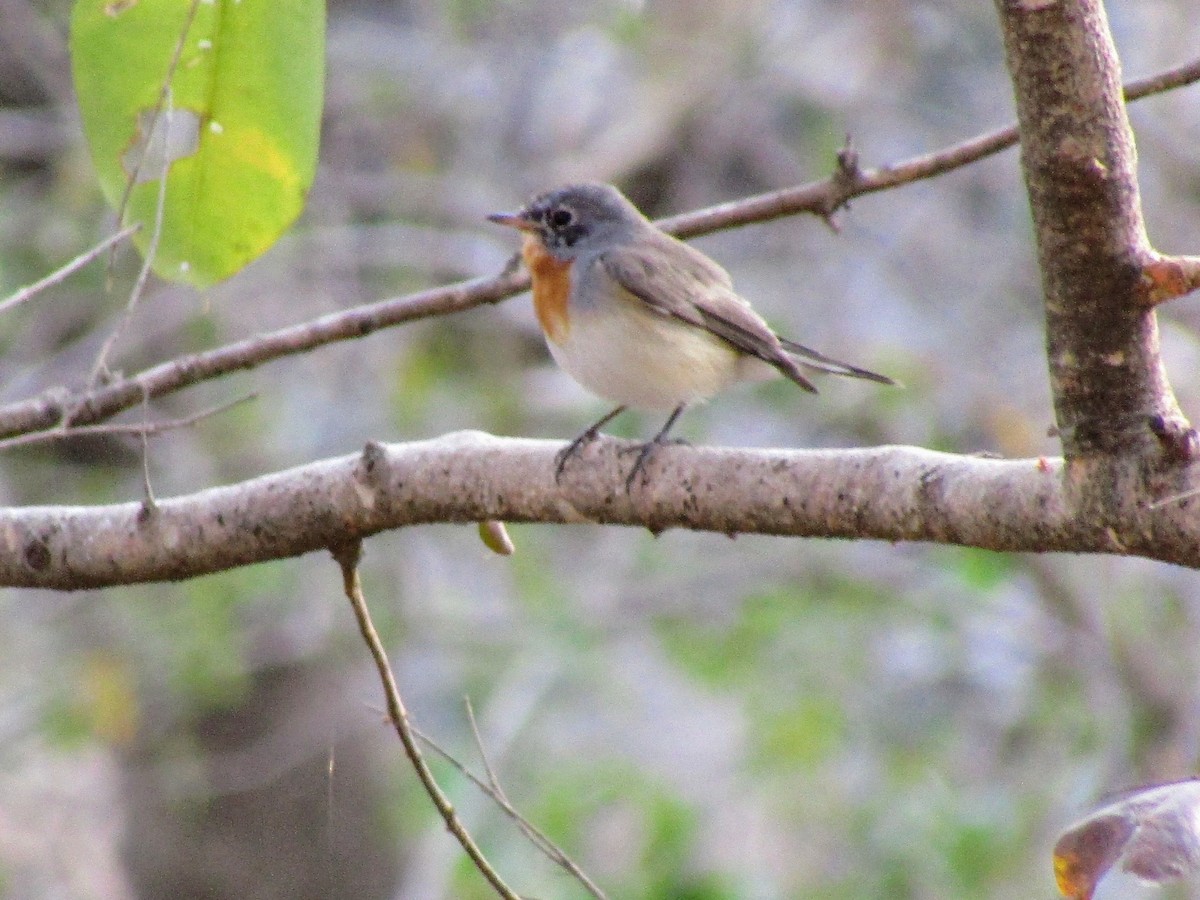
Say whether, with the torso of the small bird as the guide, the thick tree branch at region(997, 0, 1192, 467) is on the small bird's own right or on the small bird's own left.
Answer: on the small bird's own left

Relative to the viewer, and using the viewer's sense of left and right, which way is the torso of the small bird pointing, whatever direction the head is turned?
facing to the left of the viewer
